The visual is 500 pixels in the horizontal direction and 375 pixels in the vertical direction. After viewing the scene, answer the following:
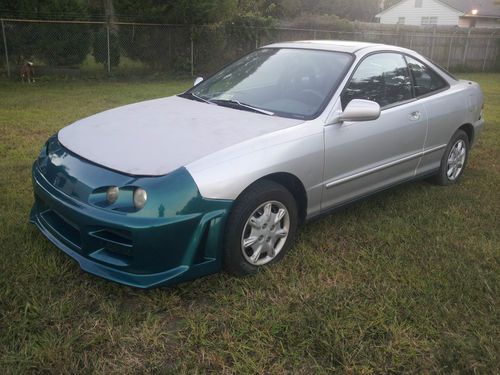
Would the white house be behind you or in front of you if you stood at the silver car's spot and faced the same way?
behind

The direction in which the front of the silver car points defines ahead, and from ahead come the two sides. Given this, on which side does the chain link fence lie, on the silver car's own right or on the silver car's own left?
on the silver car's own right

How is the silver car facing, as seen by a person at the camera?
facing the viewer and to the left of the viewer

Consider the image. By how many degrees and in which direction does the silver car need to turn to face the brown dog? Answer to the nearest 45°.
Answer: approximately 90° to its right
